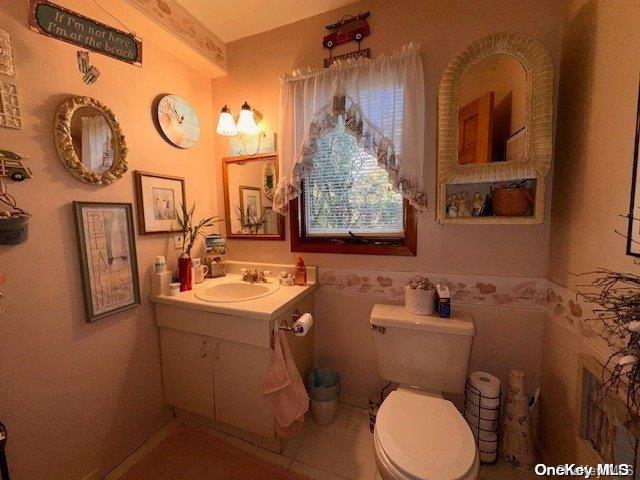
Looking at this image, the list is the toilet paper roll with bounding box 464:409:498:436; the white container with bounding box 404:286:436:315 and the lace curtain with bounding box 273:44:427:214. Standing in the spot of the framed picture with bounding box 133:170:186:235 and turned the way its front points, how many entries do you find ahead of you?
3

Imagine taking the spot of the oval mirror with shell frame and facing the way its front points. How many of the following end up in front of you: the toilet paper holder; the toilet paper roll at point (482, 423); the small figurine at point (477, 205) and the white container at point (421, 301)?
4

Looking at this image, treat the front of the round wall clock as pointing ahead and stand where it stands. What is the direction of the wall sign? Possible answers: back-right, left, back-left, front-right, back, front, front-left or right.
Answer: right

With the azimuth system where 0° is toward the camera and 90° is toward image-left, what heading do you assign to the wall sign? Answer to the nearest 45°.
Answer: approximately 315°

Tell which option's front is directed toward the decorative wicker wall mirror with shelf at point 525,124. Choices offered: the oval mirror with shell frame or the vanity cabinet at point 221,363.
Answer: the oval mirror with shell frame

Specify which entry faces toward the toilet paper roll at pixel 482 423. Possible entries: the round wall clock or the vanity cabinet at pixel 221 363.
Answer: the round wall clock

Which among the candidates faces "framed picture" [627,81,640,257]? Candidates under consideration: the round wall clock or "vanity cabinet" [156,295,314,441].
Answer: the round wall clock

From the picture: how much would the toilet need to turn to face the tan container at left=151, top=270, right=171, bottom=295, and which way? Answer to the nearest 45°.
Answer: approximately 90° to its right

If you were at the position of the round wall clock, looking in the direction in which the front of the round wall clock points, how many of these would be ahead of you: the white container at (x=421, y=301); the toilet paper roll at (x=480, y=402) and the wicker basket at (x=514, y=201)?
3

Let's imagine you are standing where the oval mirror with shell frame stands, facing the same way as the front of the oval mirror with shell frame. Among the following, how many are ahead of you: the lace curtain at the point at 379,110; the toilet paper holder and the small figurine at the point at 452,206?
3

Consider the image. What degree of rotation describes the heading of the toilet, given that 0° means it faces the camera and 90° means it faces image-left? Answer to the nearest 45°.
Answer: approximately 0°
